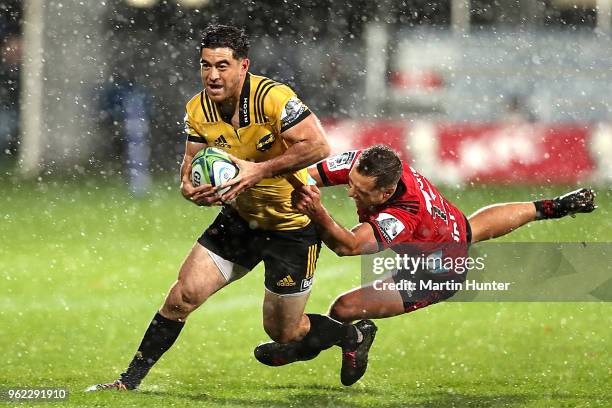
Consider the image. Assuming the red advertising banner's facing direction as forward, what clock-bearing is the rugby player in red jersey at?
The rugby player in red jersey is roughly at 12 o'clock from the red advertising banner.

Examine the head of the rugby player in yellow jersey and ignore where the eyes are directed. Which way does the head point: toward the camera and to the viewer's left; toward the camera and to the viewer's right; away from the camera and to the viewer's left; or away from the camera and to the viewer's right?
toward the camera and to the viewer's left

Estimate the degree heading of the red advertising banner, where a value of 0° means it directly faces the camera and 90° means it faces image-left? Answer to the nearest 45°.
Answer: approximately 0°

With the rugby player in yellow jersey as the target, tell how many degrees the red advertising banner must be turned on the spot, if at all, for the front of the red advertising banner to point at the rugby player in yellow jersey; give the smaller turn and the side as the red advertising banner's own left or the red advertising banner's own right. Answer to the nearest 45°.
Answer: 0° — it already faces them

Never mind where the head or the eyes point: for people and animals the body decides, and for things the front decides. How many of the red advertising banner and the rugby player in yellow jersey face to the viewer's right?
0

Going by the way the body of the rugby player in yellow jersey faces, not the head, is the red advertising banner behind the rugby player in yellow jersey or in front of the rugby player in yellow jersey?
behind

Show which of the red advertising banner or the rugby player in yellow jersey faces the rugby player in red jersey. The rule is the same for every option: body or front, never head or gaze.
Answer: the red advertising banner
